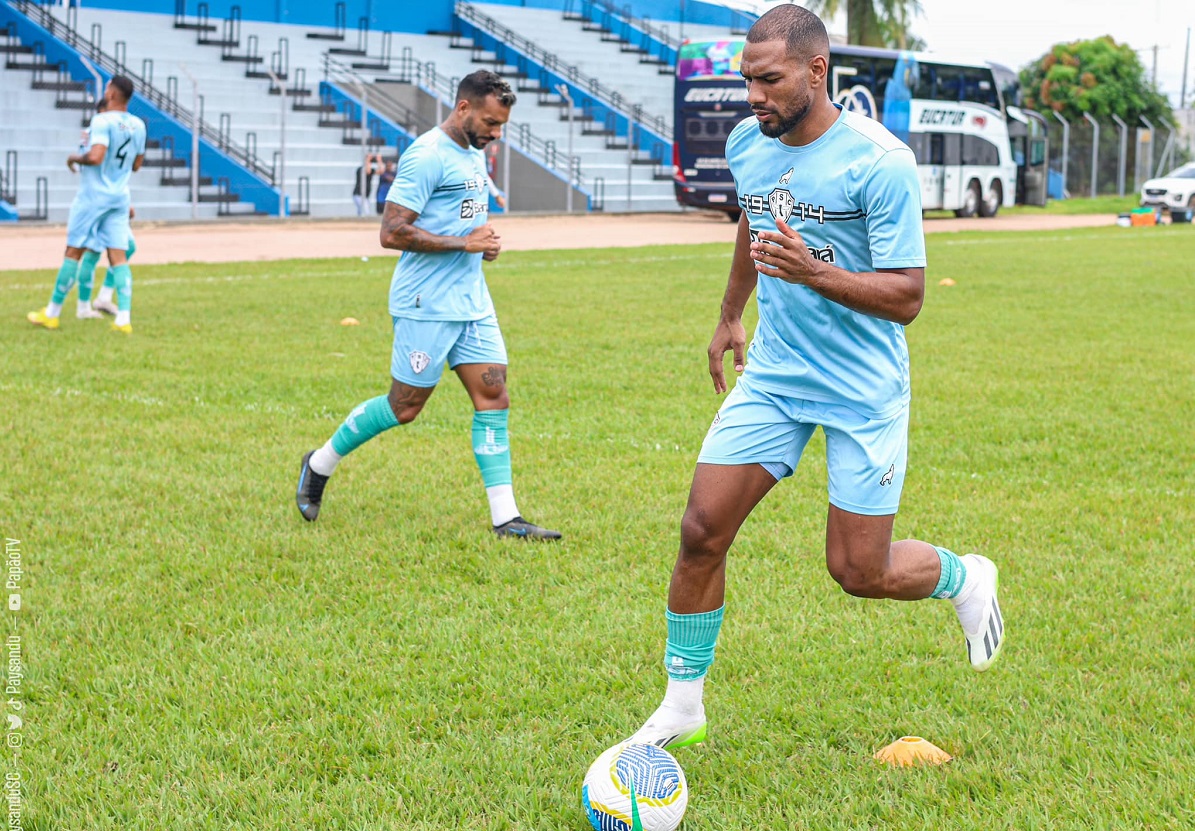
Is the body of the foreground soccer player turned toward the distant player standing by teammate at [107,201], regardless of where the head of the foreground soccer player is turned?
no

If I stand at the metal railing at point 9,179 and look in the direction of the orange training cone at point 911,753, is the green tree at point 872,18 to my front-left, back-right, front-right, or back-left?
back-left

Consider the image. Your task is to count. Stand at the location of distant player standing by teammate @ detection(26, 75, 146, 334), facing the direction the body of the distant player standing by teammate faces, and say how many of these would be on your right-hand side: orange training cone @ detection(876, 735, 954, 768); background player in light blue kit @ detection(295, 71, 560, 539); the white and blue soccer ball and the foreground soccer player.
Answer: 0

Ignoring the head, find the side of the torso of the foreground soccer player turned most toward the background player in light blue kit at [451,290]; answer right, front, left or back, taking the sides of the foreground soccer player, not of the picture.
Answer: right

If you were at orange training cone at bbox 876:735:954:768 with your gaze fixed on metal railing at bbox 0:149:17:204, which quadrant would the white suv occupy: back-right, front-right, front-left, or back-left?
front-right

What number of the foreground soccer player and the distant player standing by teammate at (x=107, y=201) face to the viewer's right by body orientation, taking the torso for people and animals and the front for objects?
0

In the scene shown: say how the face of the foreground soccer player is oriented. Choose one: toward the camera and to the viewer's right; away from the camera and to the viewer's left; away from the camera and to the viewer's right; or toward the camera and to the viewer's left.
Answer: toward the camera and to the viewer's left

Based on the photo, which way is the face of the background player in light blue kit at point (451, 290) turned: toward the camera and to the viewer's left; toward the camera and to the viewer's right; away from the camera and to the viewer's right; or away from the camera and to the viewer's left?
toward the camera and to the viewer's right

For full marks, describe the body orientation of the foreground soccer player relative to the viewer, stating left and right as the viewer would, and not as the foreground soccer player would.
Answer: facing the viewer and to the left of the viewer
